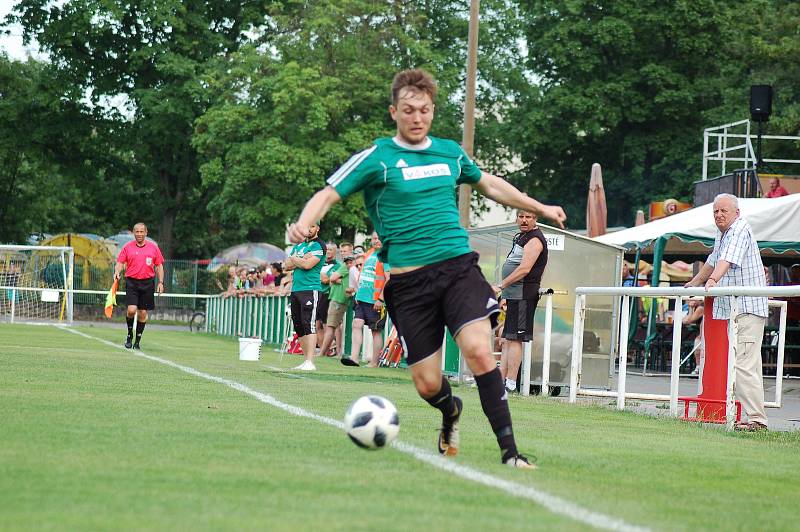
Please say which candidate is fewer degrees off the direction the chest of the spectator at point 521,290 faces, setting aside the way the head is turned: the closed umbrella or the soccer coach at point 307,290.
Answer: the soccer coach

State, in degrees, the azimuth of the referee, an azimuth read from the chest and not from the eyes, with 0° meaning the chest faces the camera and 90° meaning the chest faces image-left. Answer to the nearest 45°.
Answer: approximately 0°

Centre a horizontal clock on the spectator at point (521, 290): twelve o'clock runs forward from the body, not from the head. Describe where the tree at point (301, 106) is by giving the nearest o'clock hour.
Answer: The tree is roughly at 4 o'clock from the spectator.

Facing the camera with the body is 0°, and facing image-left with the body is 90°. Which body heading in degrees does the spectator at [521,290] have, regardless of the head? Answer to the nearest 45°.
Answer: approximately 45°

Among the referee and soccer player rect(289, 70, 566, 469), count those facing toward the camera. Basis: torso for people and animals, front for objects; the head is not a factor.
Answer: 2

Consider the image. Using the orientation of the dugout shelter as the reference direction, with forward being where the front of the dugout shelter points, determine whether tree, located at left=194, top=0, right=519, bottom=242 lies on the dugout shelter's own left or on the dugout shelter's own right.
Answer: on the dugout shelter's own right

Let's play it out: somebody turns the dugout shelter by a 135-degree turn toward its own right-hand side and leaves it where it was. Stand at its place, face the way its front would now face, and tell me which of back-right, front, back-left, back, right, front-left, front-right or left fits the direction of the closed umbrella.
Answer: front

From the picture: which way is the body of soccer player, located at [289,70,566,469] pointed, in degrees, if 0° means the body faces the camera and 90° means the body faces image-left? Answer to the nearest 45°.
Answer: approximately 0°
